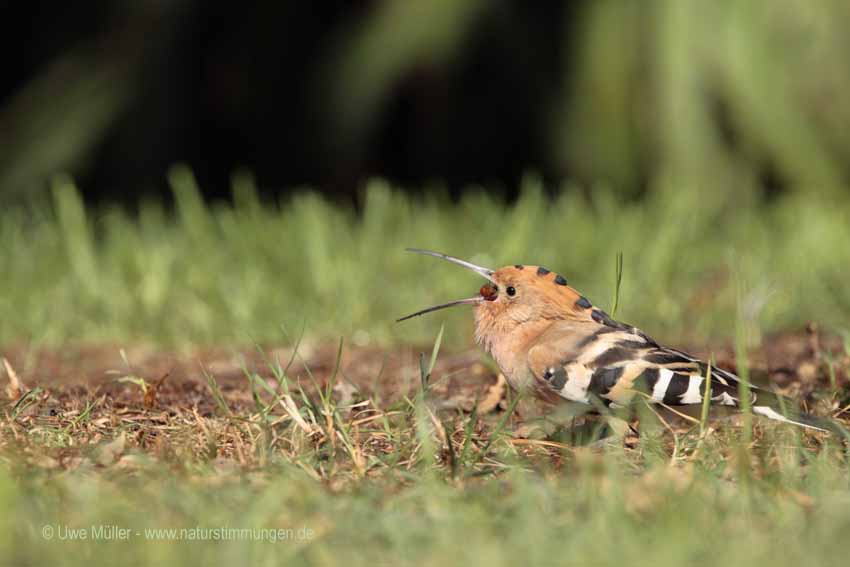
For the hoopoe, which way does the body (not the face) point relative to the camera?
to the viewer's left
